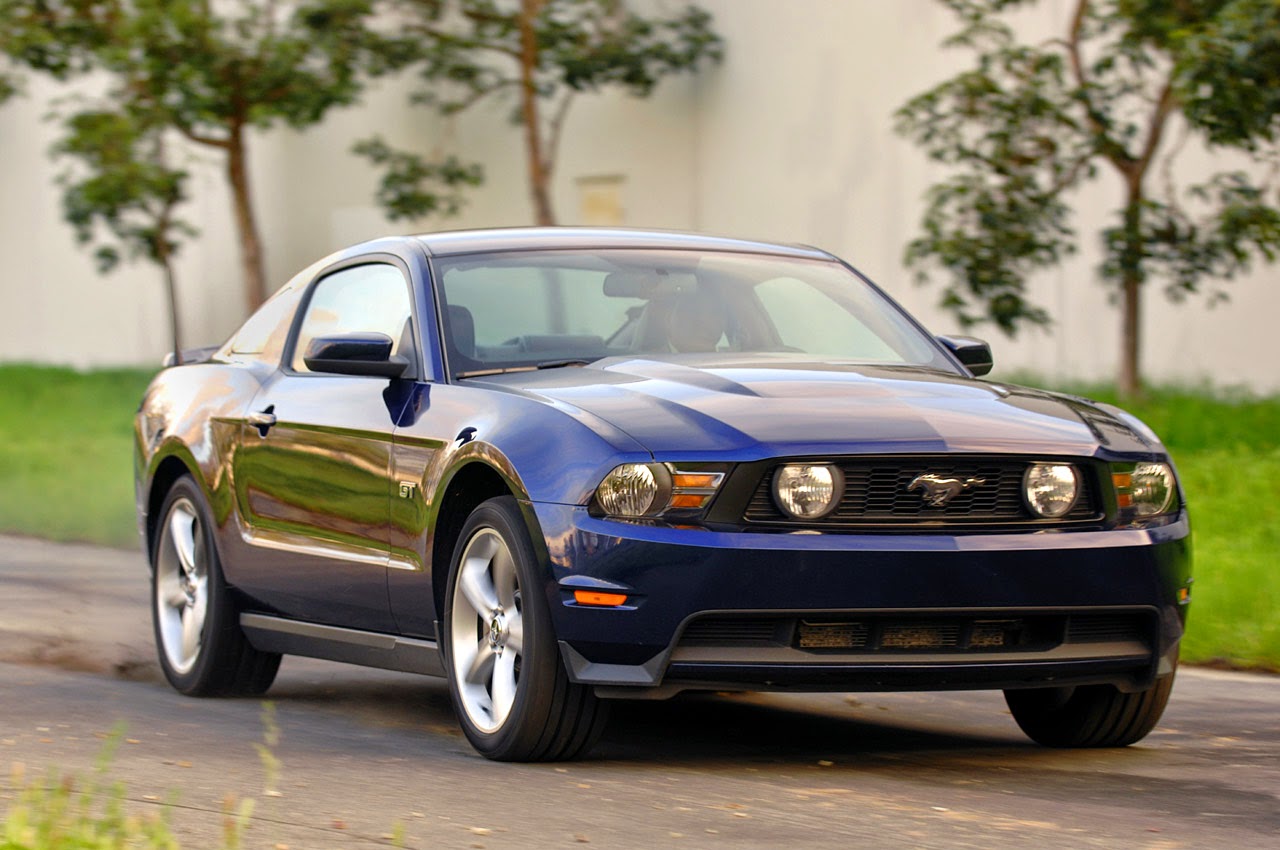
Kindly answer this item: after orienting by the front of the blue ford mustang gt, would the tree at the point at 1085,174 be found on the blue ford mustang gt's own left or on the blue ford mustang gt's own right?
on the blue ford mustang gt's own left

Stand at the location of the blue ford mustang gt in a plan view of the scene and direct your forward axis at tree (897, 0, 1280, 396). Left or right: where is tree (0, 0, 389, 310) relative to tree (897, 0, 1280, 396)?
left

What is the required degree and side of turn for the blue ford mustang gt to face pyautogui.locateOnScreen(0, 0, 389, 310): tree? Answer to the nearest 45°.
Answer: approximately 135° to its left

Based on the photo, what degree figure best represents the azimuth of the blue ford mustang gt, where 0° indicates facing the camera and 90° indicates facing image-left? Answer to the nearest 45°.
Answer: approximately 315°

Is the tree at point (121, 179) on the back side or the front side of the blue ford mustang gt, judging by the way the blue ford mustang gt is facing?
on the back side
